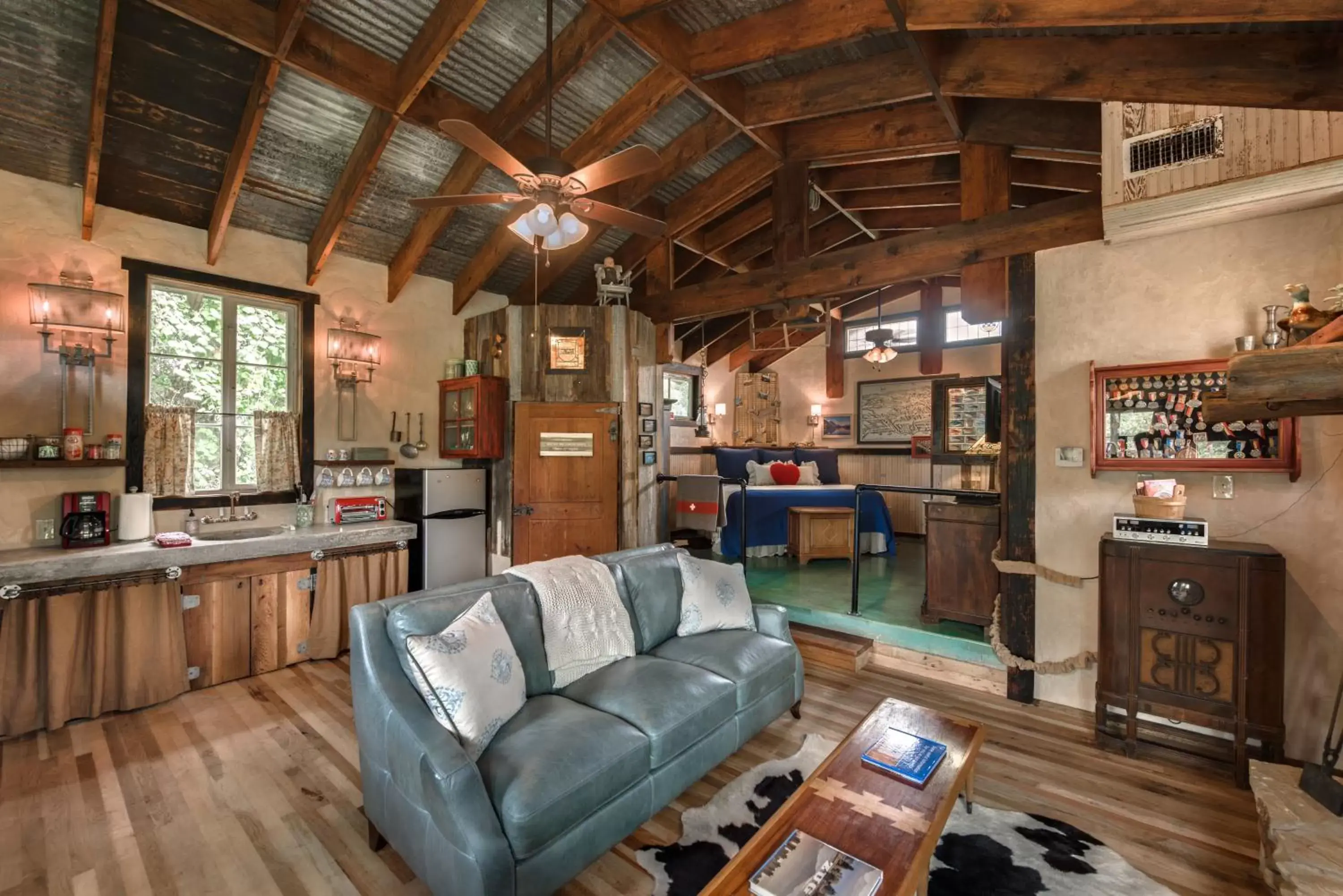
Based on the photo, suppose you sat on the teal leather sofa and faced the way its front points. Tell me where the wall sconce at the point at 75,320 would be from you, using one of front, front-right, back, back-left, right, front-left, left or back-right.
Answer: back

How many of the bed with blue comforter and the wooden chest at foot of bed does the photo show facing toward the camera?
2

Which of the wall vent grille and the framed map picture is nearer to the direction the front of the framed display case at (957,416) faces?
the wall vent grille

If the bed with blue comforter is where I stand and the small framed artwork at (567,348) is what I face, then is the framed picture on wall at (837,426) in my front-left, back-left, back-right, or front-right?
back-right

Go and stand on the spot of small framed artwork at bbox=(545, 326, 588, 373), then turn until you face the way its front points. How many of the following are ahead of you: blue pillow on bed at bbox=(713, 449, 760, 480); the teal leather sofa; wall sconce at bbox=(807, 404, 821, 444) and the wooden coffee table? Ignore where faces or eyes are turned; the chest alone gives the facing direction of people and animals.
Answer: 2

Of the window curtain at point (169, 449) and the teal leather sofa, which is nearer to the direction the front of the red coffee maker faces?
the teal leather sofa

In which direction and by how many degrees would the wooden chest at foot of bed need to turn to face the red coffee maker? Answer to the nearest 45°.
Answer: approximately 45° to its right
